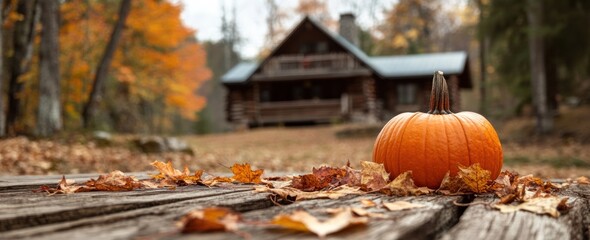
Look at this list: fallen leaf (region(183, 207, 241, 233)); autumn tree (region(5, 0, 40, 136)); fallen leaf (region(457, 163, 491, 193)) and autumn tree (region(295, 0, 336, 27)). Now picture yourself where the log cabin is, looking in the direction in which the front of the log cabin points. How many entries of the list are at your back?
1

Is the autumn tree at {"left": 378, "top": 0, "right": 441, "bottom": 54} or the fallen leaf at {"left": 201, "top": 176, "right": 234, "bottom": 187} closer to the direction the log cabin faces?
the fallen leaf

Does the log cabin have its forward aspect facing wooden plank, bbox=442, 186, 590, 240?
yes

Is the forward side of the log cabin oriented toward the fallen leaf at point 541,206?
yes

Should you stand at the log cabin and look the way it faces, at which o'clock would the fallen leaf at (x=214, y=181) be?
The fallen leaf is roughly at 12 o'clock from the log cabin.

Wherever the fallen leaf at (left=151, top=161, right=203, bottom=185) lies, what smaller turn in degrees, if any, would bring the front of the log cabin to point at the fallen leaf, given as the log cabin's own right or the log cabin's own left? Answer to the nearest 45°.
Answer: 0° — it already faces it

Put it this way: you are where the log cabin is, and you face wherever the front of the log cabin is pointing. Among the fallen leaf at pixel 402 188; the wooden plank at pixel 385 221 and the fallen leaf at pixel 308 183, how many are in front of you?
3

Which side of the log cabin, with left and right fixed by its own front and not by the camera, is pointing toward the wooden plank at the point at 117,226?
front

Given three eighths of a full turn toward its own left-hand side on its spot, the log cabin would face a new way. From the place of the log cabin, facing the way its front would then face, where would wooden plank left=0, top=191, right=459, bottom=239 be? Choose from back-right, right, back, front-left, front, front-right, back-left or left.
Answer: back-right

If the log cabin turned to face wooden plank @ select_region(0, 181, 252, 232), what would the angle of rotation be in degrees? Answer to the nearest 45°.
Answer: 0° — it already faces it

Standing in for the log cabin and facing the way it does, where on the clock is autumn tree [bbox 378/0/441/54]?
The autumn tree is roughly at 7 o'clock from the log cabin.

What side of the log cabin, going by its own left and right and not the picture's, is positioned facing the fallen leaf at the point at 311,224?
front

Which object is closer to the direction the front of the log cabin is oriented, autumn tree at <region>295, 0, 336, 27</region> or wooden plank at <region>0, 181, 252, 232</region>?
the wooden plank

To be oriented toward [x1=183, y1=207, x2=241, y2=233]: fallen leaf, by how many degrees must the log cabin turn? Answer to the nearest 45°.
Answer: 0° — it already faces it
